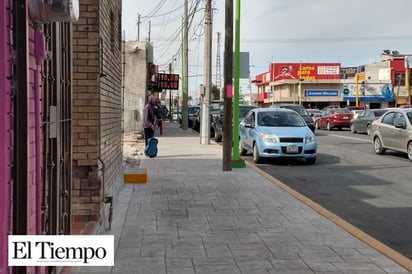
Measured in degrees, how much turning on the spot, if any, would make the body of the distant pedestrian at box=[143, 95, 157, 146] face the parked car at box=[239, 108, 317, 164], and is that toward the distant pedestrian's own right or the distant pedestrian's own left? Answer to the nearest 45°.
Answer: approximately 45° to the distant pedestrian's own right

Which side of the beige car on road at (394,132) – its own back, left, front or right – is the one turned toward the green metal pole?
right

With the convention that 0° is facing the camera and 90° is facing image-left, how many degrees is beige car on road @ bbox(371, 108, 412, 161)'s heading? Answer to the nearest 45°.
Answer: approximately 315°

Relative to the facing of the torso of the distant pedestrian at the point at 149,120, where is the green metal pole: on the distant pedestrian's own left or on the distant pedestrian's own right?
on the distant pedestrian's own right

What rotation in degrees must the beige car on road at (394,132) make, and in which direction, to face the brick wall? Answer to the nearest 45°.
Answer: approximately 45° to its right

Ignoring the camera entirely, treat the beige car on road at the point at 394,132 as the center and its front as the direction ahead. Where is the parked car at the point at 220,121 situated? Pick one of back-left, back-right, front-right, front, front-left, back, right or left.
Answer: back
